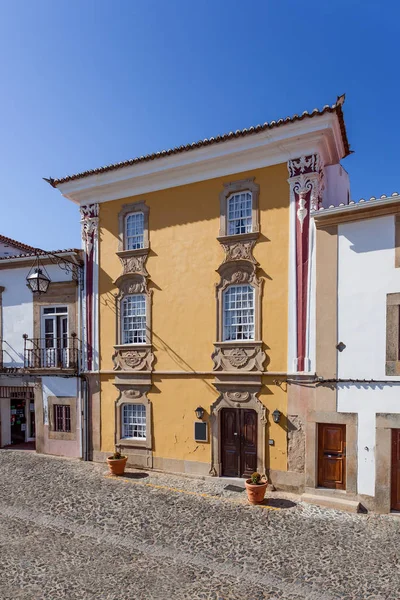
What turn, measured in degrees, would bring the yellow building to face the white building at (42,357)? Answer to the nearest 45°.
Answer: approximately 90° to its right

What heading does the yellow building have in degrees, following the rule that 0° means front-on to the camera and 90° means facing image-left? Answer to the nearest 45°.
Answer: approximately 45°

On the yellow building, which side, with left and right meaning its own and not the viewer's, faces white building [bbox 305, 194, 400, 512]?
left
